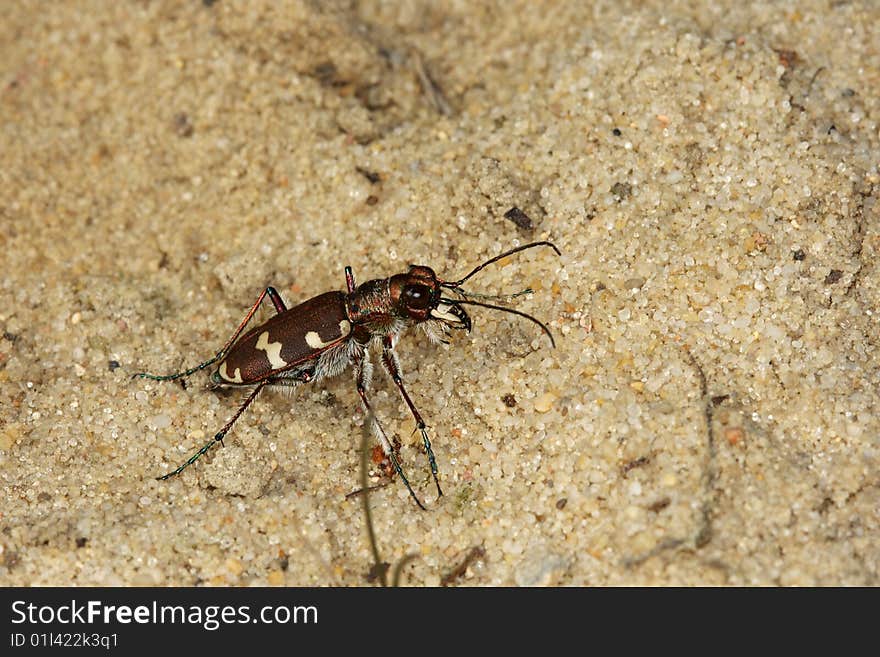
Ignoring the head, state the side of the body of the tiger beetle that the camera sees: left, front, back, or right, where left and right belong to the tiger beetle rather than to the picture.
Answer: right
